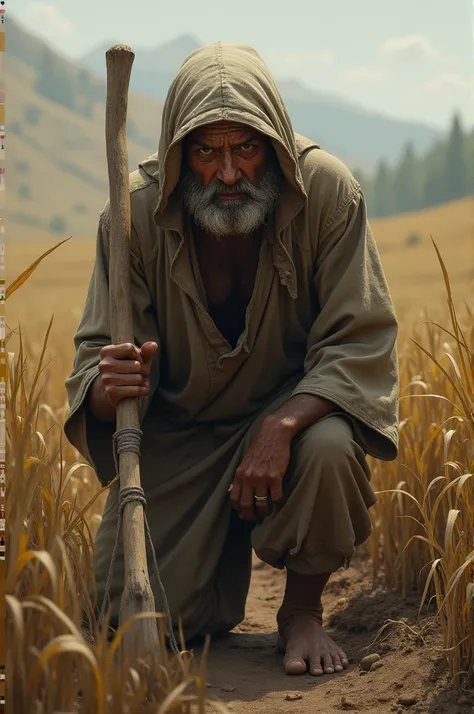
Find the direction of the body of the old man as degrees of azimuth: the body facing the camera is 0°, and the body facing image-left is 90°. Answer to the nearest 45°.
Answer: approximately 0°
